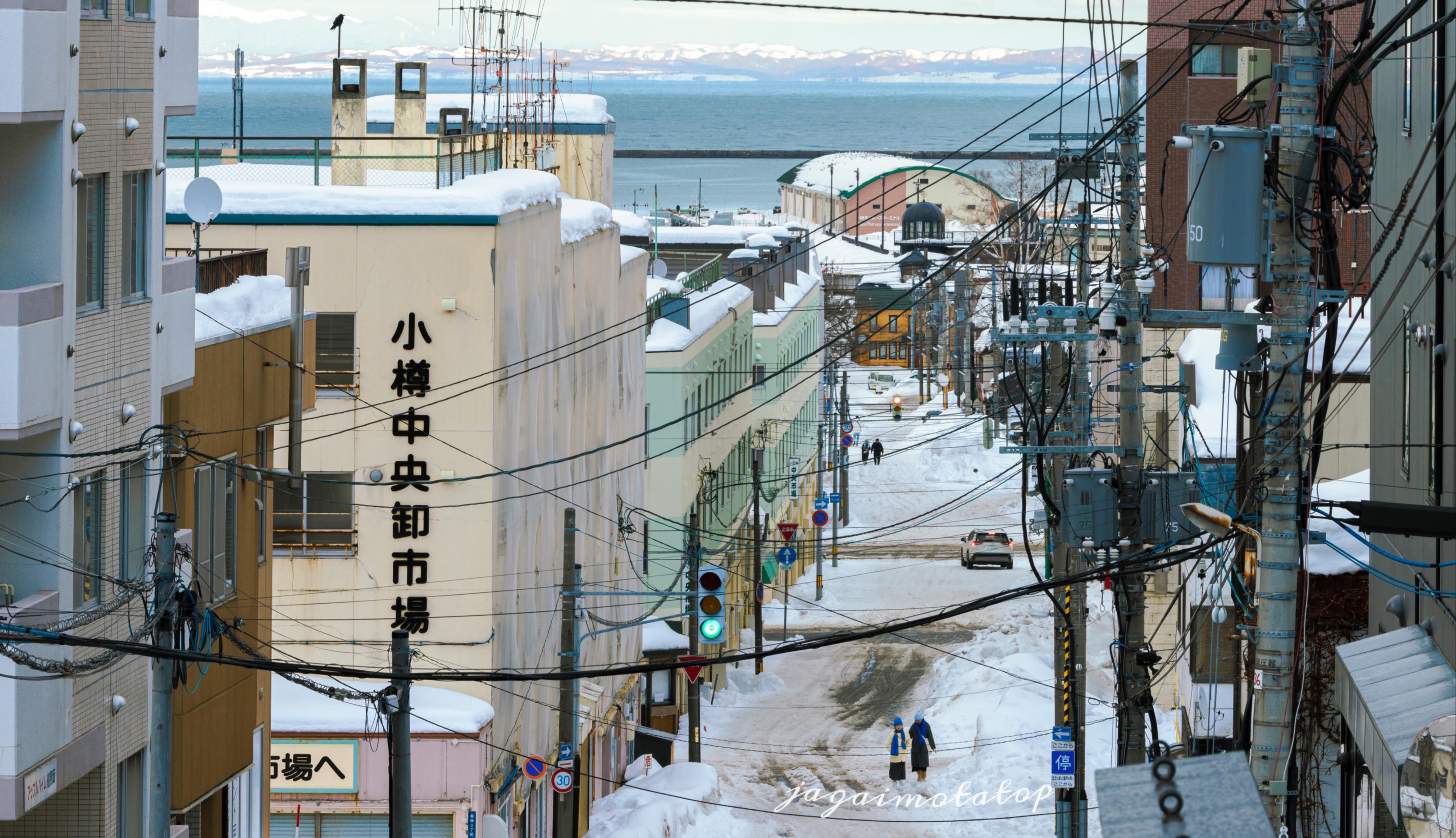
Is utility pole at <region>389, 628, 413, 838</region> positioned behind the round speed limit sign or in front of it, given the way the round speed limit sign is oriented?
in front

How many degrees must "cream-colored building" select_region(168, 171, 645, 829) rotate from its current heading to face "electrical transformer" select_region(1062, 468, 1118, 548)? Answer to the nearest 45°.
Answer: approximately 45° to its left

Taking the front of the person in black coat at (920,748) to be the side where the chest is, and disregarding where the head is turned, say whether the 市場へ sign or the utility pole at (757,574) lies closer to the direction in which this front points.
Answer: the 市場へ sign

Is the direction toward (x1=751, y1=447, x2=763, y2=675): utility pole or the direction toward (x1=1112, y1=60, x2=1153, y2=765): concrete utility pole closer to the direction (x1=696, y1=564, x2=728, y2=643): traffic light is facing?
the concrete utility pole
